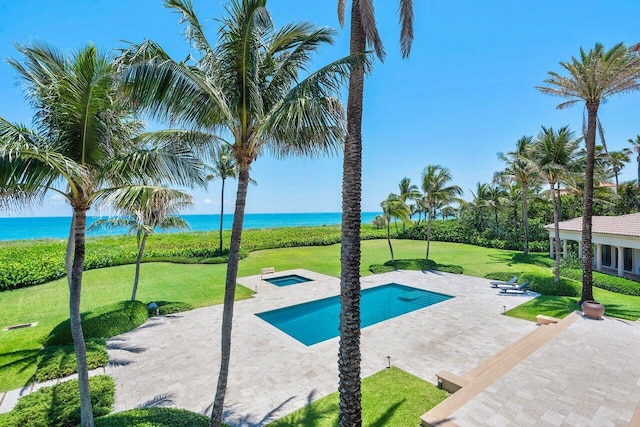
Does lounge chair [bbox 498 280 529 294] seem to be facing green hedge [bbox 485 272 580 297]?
no

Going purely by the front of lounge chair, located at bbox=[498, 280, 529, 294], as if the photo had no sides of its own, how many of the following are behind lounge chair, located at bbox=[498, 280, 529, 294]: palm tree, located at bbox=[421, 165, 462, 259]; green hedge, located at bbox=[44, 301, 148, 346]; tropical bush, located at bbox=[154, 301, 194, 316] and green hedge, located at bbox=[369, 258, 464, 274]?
0

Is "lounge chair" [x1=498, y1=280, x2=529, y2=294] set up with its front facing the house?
no

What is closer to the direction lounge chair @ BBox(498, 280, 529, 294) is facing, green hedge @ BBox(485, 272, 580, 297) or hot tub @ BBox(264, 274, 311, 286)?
the hot tub

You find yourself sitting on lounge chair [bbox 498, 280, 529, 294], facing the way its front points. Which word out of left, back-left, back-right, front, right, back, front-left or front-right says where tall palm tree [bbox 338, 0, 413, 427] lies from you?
left

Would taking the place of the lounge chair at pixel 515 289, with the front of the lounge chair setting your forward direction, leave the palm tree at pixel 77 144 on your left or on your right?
on your left

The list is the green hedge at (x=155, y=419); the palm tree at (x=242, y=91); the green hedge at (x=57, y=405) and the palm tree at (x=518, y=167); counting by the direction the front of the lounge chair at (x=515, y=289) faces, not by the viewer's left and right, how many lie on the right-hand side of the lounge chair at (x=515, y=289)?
1

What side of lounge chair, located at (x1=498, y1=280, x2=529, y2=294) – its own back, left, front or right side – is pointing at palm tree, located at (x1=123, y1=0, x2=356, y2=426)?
left

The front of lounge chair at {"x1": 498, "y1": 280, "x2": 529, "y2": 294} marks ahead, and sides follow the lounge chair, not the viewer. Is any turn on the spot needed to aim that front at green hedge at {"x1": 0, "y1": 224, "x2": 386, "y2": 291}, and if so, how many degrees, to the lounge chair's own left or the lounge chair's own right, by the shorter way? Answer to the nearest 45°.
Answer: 0° — it already faces it

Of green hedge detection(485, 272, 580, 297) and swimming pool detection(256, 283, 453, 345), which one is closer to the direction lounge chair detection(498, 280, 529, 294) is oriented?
the swimming pool

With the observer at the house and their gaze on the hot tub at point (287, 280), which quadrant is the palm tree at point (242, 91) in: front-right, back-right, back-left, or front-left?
front-left

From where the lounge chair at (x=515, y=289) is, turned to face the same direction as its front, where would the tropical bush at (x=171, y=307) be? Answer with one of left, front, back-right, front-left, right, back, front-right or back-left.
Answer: front-left

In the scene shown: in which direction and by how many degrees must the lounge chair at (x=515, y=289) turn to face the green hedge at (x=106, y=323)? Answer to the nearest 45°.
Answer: approximately 45° to its left

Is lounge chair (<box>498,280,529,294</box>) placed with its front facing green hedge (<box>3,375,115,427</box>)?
no

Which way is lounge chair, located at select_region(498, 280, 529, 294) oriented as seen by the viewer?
to the viewer's left

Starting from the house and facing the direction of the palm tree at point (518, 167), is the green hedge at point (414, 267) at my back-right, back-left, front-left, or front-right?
front-left
